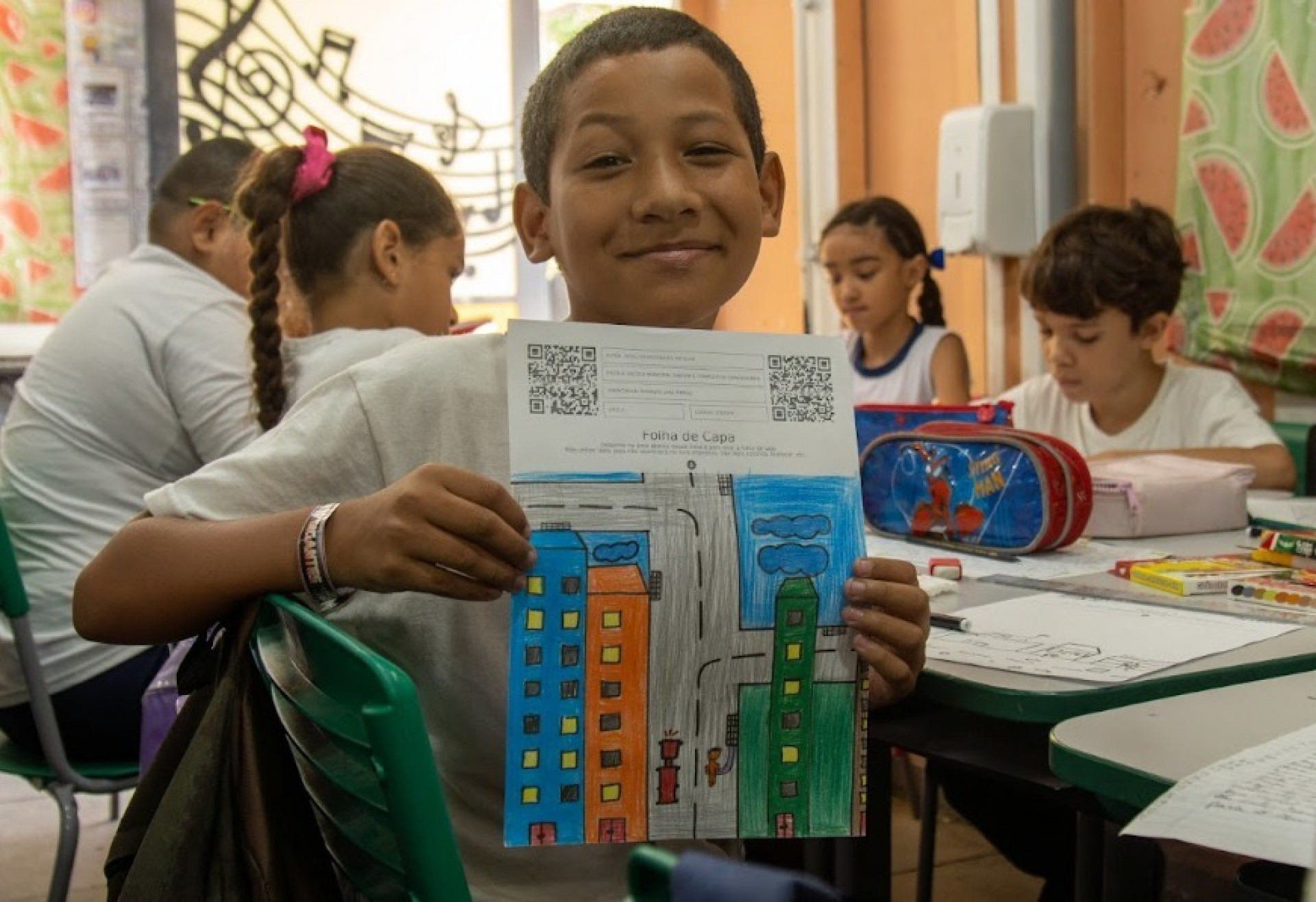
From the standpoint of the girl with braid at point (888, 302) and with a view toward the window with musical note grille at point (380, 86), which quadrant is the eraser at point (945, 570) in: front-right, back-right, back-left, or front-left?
back-left

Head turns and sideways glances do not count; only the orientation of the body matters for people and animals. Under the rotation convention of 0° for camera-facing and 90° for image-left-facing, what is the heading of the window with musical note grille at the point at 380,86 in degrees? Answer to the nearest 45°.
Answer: approximately 0°

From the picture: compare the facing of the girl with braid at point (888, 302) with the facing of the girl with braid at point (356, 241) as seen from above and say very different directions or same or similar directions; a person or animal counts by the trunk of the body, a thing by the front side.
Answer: very different directions

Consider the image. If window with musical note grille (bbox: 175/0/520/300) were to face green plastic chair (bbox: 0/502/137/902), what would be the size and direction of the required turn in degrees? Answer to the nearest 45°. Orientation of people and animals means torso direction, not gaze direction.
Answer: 0° — it already faces it

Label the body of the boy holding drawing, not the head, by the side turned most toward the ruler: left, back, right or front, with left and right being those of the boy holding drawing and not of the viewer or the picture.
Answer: left

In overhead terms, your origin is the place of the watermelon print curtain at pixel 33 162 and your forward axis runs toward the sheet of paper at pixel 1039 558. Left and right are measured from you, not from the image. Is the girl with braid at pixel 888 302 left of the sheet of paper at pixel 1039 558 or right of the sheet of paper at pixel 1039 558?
left

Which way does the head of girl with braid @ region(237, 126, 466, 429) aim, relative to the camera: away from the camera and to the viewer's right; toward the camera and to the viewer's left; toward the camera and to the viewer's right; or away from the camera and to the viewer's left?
away from the camera and to the viewer's right

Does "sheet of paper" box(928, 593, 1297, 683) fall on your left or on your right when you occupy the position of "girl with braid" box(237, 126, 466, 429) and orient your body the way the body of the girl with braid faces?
on your right

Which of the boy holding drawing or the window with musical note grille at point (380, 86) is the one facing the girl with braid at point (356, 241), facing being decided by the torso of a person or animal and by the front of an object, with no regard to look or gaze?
the window with musical note grille

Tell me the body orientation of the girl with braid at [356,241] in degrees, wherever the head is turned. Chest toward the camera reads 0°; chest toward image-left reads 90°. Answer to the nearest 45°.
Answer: approximately 225°

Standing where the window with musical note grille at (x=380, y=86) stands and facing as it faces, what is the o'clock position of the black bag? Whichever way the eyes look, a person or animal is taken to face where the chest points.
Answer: The black bag is roughly at 12 o'clock from the window with musical note grille.
